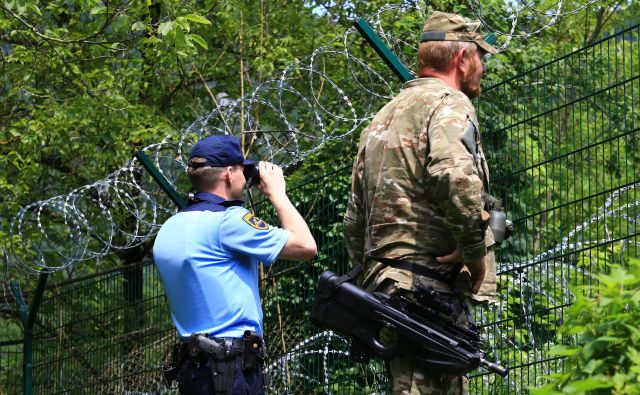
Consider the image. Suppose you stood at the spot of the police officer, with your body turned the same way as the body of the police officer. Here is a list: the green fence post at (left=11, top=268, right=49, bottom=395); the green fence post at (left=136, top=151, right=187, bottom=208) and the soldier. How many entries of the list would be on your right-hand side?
1

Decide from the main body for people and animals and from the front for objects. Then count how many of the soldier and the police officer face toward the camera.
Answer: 0

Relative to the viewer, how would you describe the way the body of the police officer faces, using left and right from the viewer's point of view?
facing away from the viewer and to the right of the viewer

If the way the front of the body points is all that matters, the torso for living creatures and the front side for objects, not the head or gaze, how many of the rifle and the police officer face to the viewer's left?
0

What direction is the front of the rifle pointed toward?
to the viewer's right

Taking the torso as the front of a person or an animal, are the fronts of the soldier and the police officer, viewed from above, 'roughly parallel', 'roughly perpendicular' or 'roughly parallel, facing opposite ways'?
roughly parallel

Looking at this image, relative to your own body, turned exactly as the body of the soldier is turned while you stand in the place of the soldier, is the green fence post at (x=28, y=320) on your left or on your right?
on your left

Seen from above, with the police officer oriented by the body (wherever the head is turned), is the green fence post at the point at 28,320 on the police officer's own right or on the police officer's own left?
on the police officer's own left

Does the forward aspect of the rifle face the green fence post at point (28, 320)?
no

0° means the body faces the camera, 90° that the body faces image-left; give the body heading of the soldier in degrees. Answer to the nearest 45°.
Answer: approximately 225°

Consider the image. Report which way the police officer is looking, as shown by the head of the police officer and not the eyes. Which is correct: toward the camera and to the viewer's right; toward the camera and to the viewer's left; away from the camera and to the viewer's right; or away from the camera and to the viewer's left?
away from the camera and to the viewer's right

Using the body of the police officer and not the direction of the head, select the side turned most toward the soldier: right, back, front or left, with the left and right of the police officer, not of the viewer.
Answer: right

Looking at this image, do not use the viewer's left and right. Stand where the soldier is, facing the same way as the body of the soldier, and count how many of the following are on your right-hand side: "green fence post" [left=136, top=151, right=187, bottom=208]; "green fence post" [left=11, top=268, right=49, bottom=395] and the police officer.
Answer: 0

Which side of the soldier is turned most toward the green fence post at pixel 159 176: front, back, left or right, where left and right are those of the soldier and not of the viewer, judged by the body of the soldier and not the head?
left
